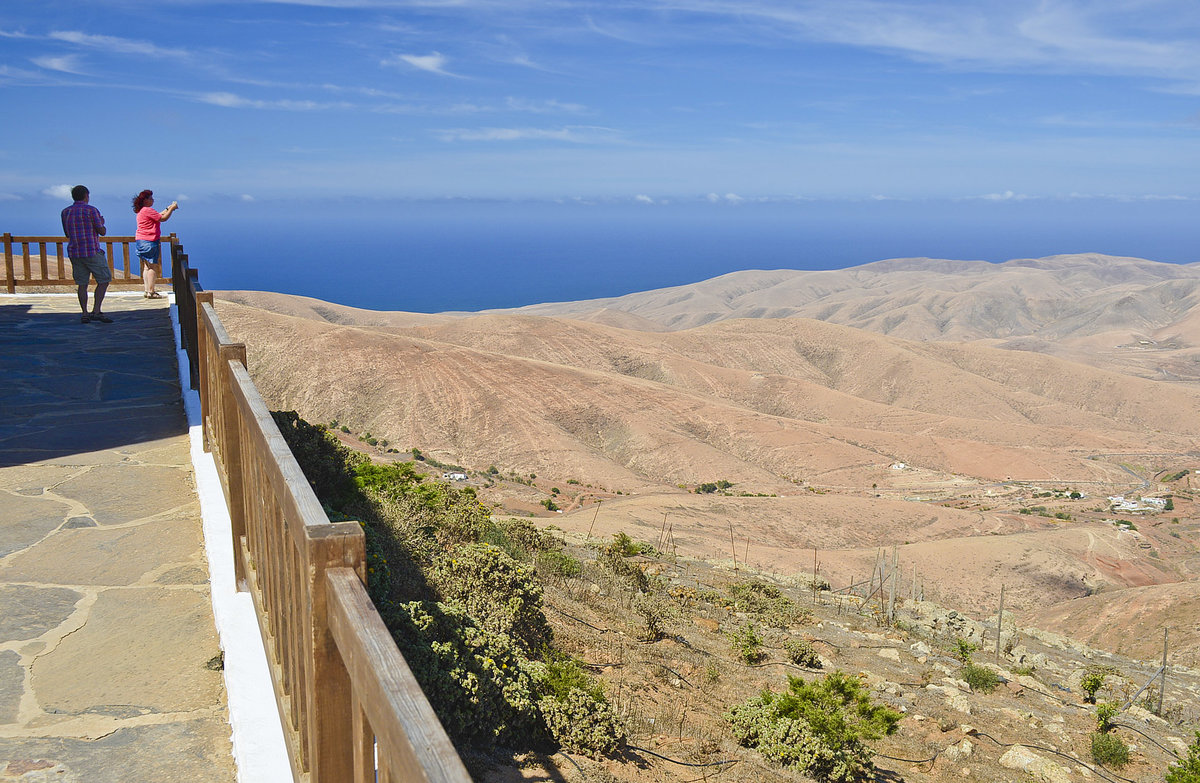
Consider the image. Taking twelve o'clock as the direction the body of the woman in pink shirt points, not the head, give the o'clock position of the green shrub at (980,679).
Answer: The green shrub is roughly at 1 o'clock from the woman in pink shirt.

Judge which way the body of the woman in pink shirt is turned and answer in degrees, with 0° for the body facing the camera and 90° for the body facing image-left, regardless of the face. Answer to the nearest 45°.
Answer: approximately 270°

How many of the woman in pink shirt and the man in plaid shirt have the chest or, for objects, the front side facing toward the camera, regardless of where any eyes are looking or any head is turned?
0

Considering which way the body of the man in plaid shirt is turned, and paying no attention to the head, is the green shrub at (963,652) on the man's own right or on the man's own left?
on the man's own right

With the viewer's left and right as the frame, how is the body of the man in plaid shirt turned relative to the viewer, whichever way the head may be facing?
facing away from the viewer and to the right of the viewer

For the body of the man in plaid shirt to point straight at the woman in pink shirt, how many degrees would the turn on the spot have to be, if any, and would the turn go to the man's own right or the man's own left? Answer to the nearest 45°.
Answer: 0° — they already face them

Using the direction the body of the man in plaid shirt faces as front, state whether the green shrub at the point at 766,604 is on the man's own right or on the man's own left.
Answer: on the man's own right

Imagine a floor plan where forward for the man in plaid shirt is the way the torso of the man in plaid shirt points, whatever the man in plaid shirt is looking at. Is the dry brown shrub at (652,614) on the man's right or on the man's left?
on the man's right

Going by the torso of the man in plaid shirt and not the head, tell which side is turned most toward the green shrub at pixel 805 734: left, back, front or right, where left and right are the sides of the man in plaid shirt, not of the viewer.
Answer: right

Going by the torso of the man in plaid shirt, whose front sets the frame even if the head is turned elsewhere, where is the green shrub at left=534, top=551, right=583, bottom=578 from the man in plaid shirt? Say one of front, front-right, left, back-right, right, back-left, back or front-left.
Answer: right
